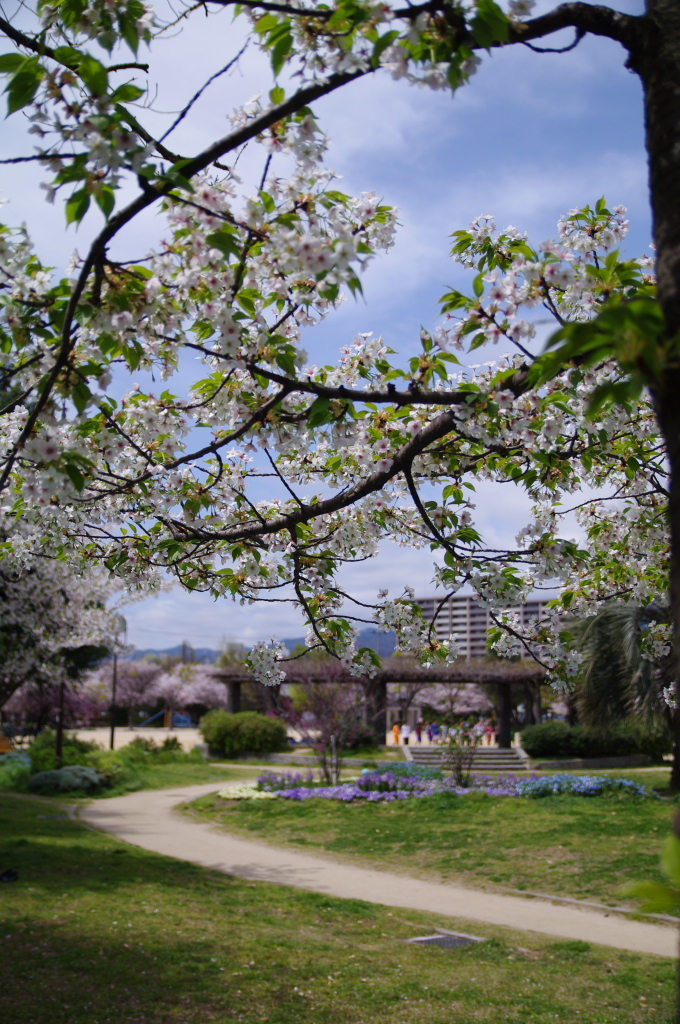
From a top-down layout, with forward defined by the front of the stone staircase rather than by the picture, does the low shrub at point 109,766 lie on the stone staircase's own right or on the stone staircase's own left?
on the stone staircase's own right

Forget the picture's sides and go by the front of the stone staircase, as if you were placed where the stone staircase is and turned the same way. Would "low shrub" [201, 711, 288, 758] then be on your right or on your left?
on your right

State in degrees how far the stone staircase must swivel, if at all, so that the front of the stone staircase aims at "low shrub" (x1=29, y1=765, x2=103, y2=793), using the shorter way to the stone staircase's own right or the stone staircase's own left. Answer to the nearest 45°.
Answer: approximately 45° to the stone staircase's own right

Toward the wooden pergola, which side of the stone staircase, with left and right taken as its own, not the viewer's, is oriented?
back

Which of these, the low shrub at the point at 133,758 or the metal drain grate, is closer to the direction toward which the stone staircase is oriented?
the metal drain grate

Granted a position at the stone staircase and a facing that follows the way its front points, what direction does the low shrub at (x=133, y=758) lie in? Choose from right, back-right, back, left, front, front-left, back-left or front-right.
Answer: right

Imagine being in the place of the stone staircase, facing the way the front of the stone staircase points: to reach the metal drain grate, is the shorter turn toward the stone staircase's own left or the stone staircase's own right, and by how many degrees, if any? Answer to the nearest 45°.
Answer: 0° — it already faces it

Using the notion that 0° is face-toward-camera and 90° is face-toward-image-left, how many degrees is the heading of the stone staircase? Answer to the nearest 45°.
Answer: approximately 0°

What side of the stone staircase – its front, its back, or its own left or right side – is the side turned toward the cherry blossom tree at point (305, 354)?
front

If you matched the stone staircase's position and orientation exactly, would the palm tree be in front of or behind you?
behind
